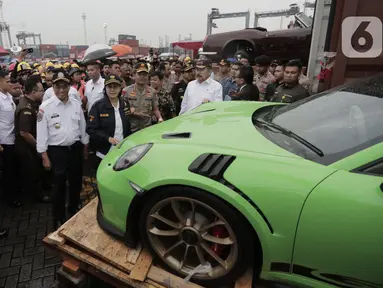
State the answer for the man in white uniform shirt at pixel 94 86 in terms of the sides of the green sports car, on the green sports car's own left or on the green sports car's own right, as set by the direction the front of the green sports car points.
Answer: on the green sports car's own right

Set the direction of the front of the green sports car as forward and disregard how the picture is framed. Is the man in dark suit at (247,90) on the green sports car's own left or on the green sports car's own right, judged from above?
on the green sports car's own right

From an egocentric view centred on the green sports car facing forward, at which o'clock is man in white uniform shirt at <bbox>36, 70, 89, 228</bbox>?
The man in white uniform shirt is roughly at 1 o'clock from the green sports car.

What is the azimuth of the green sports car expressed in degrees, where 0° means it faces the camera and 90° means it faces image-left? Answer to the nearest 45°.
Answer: approximately 90°

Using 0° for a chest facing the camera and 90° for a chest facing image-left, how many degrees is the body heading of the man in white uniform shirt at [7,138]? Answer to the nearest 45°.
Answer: approximately 315°
